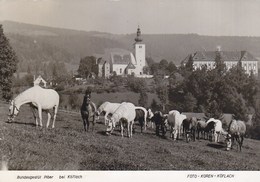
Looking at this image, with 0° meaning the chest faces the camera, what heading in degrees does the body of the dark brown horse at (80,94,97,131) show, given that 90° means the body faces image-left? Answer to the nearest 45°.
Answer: approximately 0°

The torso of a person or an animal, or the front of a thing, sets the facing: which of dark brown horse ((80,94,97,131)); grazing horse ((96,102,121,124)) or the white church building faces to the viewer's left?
the grazing horse

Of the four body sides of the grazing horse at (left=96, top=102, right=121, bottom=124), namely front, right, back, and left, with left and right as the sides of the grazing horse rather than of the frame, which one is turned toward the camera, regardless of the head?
left

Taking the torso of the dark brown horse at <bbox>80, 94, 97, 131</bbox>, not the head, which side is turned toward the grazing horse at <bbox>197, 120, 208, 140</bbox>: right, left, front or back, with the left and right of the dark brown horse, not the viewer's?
left

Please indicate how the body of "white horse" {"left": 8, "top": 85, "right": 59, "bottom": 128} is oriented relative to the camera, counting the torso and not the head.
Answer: to the viewer's left
